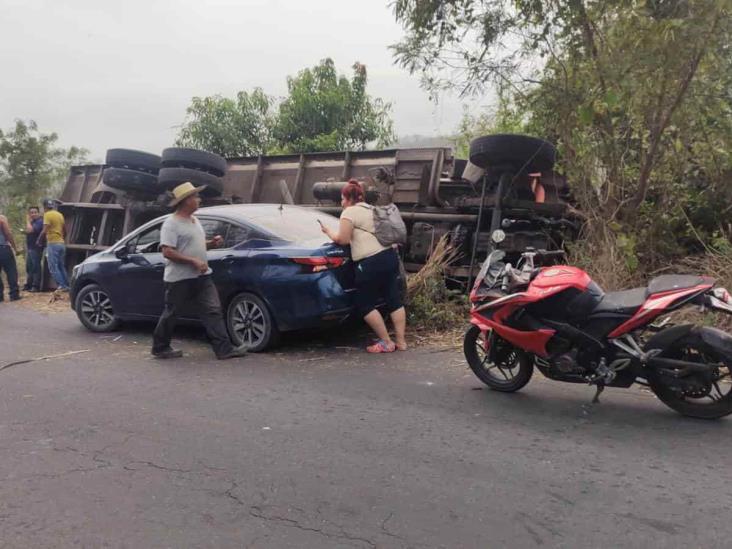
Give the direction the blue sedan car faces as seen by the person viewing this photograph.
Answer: facing away from the viewer and to the left of the viewer

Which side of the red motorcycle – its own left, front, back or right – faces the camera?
left

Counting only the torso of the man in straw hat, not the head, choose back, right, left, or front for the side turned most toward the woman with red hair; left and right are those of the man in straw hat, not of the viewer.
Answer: front

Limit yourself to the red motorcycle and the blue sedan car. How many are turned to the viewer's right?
0

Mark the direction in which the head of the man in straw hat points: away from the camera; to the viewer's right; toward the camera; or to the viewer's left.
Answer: to the viewer's right

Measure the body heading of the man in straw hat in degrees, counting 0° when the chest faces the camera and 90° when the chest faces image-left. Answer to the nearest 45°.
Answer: approximately 270°

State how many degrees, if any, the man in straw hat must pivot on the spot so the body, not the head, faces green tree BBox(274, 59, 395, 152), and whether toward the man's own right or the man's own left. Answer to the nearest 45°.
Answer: approximately 90° to the man's own left

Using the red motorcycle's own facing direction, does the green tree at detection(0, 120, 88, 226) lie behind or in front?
in front

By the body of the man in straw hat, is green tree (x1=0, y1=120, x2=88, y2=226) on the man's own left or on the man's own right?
on the man's own left

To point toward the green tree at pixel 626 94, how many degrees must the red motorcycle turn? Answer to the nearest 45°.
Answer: approximately 90° to its right

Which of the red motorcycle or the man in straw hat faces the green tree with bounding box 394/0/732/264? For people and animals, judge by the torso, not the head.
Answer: the man in straw hat

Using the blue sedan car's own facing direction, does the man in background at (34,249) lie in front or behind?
in front

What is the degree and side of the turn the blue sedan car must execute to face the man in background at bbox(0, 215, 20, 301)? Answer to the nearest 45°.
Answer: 0° — it already faces them

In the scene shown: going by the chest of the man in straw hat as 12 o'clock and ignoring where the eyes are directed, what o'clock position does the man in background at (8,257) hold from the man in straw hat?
The man in background is roughly at 8 o'clock from the man in straw hat.

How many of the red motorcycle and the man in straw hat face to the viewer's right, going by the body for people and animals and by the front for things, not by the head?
1
